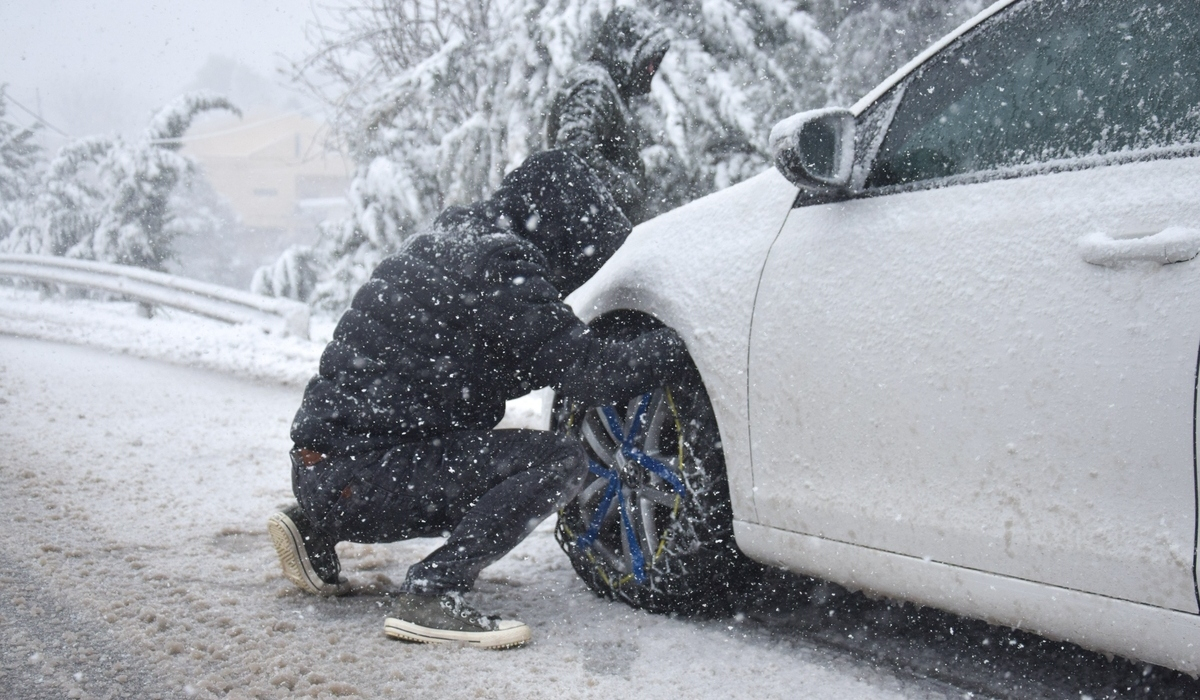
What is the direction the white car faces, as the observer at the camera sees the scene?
facing away from the viewer and to the left of the viewer

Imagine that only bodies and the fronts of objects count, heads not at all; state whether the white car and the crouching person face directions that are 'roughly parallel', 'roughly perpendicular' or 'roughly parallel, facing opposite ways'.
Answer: roughly perpendicular

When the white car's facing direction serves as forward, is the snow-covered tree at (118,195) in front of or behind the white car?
in front

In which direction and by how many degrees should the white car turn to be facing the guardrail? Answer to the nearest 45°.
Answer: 0° — it already faces it

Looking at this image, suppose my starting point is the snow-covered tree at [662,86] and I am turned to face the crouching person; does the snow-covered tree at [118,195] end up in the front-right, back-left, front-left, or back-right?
back-right

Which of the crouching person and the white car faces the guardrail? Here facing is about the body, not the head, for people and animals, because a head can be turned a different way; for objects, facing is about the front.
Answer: the white car

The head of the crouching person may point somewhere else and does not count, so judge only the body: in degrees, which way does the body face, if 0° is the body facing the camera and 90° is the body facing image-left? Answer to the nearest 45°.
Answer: approximately 270°

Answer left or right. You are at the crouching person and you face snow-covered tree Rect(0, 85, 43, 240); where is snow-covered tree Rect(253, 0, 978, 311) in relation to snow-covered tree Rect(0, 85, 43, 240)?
right

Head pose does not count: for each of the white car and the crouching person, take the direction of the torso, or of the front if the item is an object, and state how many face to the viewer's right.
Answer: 1

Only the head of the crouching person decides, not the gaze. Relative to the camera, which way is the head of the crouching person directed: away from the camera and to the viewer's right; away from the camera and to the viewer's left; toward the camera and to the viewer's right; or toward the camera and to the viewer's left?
away from the camera and to the viewer's right

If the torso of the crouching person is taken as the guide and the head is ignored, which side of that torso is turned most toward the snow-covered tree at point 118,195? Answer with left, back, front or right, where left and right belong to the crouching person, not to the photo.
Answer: left

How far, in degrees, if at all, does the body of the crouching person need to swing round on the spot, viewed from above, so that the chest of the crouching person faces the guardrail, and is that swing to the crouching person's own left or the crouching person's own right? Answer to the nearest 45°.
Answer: approximately 90° to the crouching person's own left
